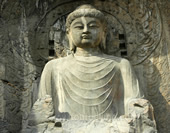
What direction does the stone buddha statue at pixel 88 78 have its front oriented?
toward the camera
